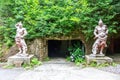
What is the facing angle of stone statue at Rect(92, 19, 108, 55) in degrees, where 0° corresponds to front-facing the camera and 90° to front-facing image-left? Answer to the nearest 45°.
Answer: approximately 0°

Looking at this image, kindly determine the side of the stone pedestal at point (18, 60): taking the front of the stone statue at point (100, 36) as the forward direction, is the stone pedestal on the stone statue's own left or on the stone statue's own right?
on the stone statue's own right
